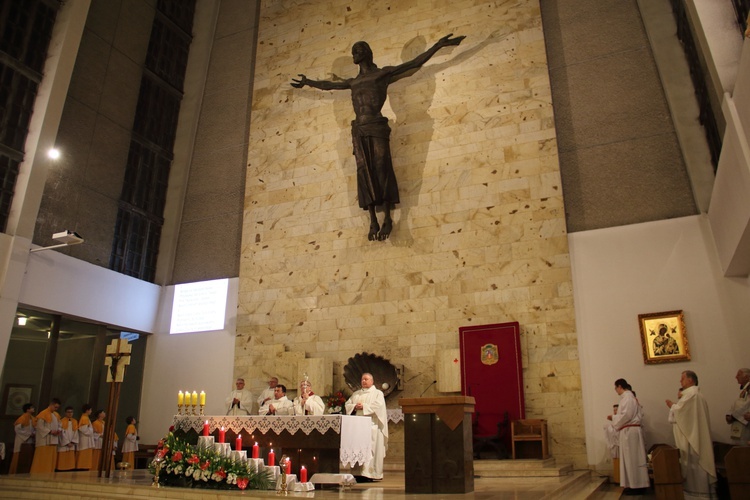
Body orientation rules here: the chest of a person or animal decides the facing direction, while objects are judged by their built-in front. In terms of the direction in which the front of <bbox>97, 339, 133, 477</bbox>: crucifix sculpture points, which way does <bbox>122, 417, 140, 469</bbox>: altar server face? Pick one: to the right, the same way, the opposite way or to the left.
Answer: to the left

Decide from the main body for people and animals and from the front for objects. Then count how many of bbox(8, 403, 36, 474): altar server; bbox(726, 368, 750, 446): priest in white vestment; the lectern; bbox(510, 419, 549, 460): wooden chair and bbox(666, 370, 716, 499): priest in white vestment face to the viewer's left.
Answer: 2

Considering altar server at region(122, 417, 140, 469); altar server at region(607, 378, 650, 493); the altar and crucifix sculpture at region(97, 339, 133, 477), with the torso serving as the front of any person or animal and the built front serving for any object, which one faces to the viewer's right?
altar server at region(122, 417, 140, 469)

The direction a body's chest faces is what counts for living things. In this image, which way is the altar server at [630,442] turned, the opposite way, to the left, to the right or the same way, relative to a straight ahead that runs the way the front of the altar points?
to the right

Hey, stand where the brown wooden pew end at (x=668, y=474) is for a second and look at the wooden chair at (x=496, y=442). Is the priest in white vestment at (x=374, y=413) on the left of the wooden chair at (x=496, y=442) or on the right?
left

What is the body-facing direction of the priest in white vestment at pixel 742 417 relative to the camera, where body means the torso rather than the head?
to the viewer's left

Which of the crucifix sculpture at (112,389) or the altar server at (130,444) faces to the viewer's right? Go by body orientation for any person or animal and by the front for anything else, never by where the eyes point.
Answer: the altar server

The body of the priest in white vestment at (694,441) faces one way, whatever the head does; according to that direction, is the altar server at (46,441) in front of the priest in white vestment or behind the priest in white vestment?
in front

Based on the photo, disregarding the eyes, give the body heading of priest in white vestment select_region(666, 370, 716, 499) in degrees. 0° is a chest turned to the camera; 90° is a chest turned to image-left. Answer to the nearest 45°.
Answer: approximately 90°

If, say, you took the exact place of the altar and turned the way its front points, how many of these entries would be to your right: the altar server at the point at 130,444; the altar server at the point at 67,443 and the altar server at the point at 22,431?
3

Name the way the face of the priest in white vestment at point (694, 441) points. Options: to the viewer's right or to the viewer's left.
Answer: to the viewer's left
